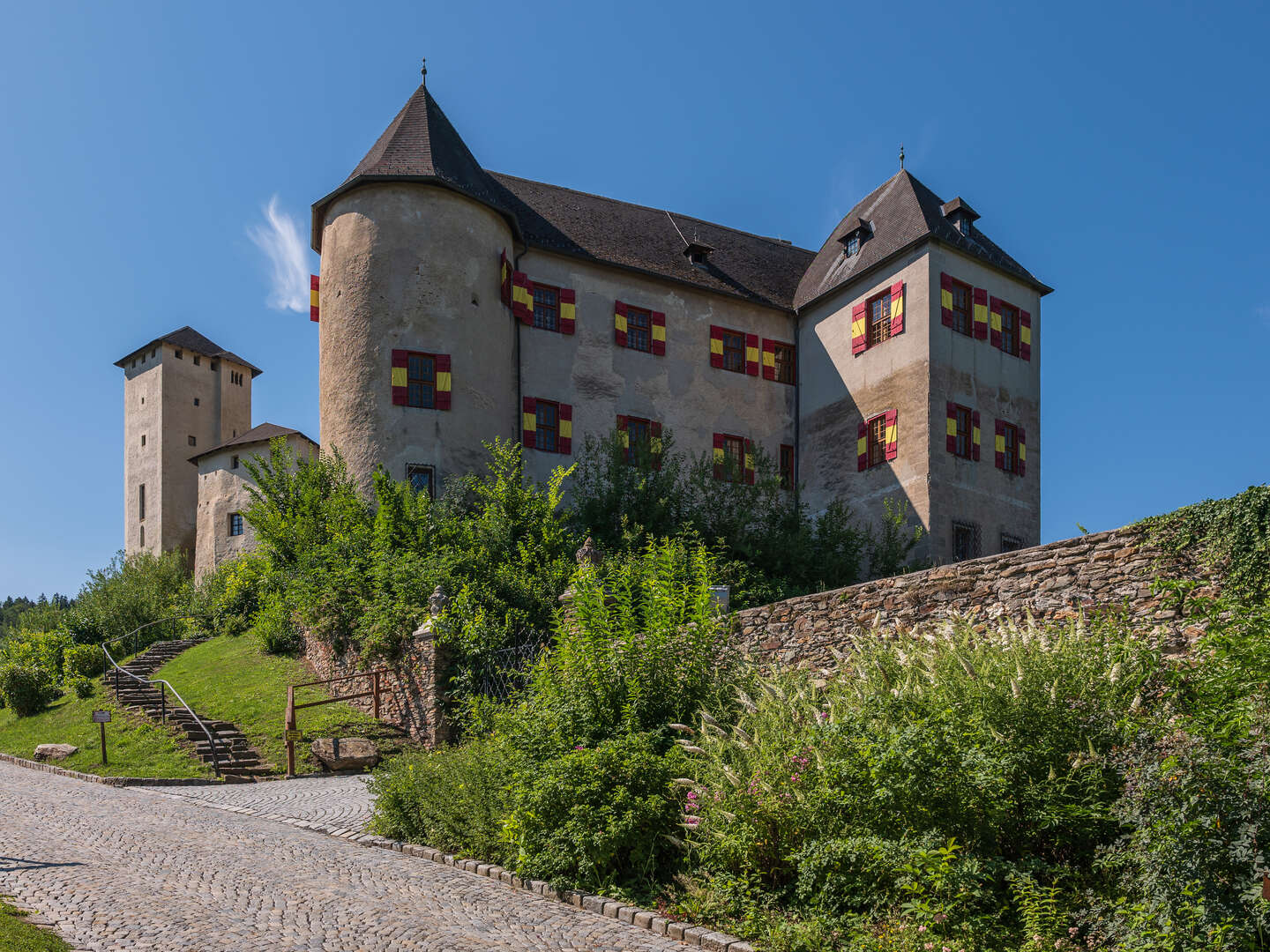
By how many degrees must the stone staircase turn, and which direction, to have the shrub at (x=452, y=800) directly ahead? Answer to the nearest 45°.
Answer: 0° — it already faces it

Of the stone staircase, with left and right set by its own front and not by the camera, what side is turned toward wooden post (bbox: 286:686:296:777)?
front

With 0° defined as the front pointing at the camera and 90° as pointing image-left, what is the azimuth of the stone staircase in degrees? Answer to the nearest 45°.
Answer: approximately 0°

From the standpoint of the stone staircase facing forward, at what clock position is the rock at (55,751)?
The rock is roughly at 4 o'clock from the stone staircase.

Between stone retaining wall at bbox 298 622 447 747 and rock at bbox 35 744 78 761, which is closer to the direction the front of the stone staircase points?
the stone retaining wall

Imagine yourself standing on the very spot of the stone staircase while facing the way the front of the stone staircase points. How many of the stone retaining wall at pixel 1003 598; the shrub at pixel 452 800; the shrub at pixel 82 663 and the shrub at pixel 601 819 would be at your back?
1

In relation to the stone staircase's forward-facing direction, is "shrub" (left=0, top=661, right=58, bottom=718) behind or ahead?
behind

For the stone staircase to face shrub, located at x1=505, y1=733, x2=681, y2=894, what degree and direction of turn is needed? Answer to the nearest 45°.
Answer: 0° — it already faces it

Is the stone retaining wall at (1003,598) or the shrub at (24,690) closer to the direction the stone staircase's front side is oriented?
the stone retaining wall
